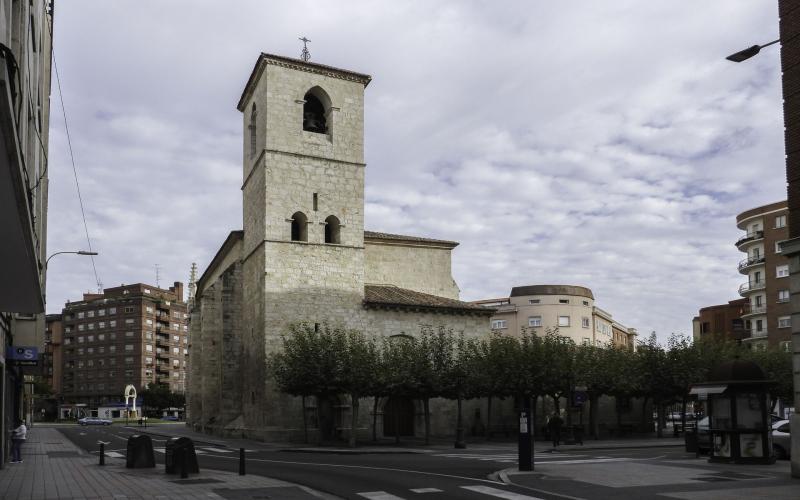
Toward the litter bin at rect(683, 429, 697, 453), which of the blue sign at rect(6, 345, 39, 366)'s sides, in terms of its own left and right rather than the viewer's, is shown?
left

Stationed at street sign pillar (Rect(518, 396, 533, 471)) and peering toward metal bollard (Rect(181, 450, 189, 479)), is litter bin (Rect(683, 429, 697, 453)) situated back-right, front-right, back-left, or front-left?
back-right

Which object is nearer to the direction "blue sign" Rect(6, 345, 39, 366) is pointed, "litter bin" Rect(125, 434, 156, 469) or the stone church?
the litter bin

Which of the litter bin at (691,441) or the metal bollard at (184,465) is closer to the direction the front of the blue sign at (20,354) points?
the metal bollard

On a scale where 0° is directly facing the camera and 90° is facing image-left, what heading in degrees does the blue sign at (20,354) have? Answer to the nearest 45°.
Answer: approximately 0°
